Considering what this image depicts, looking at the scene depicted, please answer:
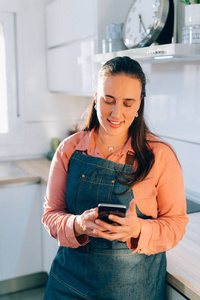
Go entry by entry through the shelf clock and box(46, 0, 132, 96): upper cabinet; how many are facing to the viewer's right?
0

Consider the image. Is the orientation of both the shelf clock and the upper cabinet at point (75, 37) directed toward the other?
no

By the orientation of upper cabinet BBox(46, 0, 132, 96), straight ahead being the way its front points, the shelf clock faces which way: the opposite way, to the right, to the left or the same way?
the same way

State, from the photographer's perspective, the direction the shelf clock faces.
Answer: facing the viewer and to the left of the viewer

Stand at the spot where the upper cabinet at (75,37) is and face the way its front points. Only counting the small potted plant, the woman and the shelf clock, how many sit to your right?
0

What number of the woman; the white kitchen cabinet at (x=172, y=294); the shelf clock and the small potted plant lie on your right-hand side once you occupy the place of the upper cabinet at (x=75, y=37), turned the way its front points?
0

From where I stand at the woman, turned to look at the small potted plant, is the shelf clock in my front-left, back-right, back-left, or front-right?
front-left

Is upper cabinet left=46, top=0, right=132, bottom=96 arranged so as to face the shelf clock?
no

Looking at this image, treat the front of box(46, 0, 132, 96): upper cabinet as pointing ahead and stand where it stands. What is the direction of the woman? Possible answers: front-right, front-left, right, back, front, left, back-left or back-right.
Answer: front-left

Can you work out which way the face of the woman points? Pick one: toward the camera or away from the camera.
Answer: toward the camera

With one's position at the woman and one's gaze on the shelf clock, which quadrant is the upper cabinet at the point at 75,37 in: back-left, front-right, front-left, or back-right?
front-left

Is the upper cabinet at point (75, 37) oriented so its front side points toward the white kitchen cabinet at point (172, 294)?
no

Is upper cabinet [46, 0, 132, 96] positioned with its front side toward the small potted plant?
no

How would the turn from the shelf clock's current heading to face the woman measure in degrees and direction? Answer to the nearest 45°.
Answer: approximately 45° to its left
